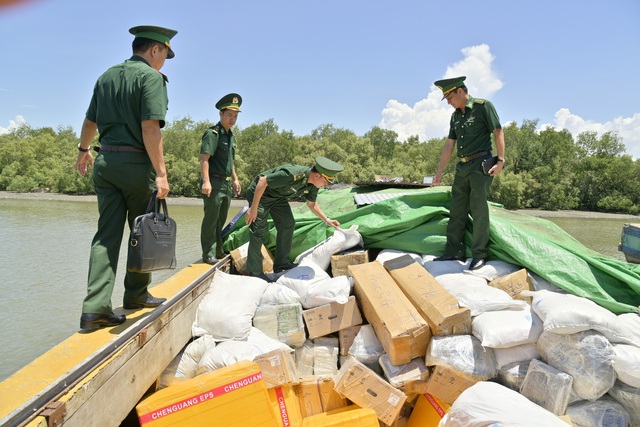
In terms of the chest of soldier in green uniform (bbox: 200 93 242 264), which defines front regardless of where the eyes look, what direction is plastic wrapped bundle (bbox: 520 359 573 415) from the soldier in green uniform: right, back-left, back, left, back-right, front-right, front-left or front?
front

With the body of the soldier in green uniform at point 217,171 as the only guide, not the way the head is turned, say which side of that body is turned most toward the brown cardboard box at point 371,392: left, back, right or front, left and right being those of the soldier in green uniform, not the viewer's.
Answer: front

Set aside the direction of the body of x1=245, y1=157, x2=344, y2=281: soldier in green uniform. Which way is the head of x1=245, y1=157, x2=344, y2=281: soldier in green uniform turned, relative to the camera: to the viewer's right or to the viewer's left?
to the viewer's right

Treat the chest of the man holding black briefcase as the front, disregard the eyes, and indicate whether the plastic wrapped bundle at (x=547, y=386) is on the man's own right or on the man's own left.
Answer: on the man's own right

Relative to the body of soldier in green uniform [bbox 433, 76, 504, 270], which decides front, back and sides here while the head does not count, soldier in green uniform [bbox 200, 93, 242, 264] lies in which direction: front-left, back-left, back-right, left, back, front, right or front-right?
front-right

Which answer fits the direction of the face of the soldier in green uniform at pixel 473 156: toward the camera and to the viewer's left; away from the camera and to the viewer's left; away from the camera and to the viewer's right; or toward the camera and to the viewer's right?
toward the camera and to the viewer's left

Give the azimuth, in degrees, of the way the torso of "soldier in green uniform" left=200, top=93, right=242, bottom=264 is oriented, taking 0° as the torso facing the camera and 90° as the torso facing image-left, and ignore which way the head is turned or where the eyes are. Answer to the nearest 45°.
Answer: approximately 315°

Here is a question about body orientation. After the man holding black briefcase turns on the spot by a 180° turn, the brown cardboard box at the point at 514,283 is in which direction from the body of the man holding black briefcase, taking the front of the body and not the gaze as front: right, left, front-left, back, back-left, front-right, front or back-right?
back-left

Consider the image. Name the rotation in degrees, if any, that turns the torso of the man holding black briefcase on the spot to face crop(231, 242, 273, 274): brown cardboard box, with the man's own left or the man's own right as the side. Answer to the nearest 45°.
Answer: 0° — they already face it

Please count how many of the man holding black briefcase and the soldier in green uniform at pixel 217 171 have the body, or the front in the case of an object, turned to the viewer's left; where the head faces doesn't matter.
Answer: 0

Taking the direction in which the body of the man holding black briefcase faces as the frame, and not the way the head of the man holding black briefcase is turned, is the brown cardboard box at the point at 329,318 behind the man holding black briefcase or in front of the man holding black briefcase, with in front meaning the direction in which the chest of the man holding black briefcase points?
in front

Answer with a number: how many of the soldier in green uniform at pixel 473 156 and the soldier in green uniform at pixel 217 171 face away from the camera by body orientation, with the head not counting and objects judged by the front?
0

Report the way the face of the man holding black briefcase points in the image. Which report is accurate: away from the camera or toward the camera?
away from the camera

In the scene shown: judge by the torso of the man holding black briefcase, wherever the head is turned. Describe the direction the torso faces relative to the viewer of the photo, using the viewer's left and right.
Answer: facing away from the viewer and to the right of the viewer
